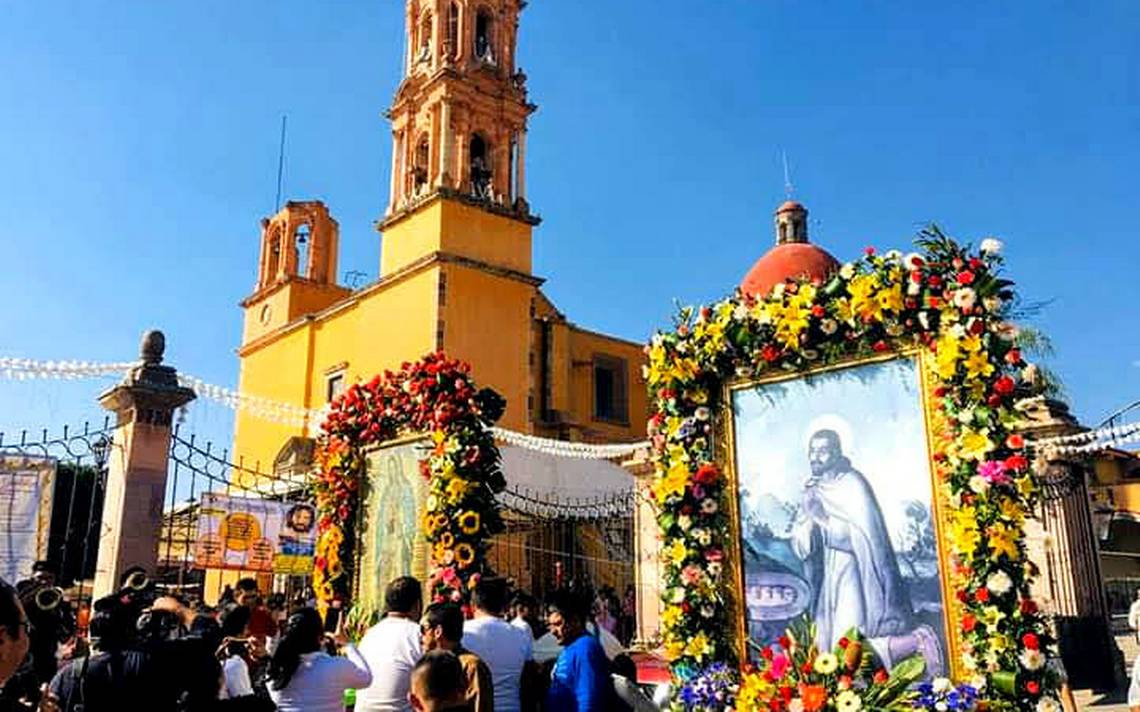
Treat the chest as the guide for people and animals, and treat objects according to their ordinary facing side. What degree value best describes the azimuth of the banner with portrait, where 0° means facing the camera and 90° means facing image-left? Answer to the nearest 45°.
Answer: approximately 0°

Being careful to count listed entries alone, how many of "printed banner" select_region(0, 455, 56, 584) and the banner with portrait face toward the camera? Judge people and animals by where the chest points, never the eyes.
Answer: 2

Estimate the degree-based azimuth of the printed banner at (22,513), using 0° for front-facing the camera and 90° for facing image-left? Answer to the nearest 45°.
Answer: approximately 0°

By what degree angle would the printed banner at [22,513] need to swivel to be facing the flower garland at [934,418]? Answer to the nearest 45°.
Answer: approximately 45° to its left

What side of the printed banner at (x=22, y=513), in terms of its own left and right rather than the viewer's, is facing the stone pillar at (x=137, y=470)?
left

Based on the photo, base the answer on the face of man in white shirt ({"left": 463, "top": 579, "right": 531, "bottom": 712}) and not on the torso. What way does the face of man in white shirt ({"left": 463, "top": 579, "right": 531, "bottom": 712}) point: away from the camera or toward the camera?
away from the camera

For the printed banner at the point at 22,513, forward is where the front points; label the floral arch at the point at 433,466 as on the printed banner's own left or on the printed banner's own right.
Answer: on the printed banner's own left
